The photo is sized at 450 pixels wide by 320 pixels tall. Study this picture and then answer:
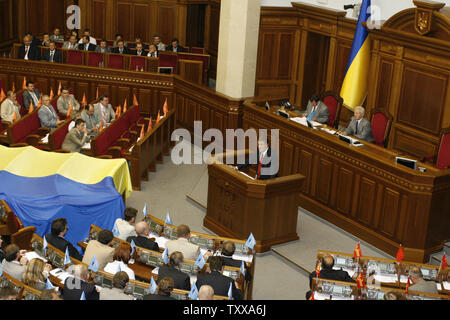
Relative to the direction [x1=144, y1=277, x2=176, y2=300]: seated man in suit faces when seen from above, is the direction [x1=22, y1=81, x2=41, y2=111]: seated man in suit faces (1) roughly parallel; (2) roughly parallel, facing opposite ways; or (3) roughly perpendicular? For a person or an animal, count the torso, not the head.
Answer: roughly perpendicular

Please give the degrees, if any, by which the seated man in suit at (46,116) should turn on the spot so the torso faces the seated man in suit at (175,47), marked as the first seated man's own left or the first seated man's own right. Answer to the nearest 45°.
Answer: approximately 90° to the first seated man's own left

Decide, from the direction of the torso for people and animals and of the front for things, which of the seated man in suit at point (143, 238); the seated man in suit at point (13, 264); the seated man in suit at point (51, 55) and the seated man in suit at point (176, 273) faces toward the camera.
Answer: the seated man in suit at point (51, 55)

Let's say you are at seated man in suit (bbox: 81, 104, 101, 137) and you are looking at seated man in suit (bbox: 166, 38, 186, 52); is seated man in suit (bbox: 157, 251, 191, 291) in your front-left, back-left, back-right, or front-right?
back-right

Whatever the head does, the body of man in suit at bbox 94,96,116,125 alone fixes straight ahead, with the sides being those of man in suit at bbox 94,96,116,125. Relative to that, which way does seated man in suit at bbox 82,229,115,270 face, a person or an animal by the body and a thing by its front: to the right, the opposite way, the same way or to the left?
to the left

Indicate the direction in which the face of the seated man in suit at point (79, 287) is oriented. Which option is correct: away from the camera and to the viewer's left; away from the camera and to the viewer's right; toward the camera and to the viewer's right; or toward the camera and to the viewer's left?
away from the camera and to the viewer's right

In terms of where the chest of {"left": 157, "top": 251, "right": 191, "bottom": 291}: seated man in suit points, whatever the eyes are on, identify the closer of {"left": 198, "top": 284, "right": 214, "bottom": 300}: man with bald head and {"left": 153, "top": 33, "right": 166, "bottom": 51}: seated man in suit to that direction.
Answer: the seated man in suit

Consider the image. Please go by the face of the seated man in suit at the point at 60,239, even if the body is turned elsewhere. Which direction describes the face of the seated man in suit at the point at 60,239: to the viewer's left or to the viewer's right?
to the viewer's right

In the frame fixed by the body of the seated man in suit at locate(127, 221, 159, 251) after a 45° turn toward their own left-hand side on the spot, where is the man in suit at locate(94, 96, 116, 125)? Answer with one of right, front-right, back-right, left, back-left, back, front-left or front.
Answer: front

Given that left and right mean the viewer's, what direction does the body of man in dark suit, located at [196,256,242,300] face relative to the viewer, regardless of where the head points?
facing away from the viewer and to the right of the viewer

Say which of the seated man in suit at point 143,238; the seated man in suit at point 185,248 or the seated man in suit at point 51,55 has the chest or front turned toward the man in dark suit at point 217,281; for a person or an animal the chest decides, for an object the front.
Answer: the seated man in suit at point 51,55

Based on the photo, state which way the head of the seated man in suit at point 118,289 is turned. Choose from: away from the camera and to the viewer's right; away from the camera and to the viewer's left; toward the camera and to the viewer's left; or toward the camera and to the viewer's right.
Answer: away from the camera and to the viewer's right

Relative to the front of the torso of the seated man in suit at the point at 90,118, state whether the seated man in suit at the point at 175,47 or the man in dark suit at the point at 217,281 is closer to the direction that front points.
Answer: the man in dark suit

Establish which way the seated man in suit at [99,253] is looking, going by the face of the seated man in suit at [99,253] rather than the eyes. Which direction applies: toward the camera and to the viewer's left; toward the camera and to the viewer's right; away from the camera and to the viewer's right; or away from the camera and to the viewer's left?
away from the camera and to the viewer's right

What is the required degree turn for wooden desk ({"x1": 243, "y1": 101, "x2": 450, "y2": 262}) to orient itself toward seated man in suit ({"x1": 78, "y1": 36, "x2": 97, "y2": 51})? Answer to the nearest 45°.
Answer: approximately 90° to its right
